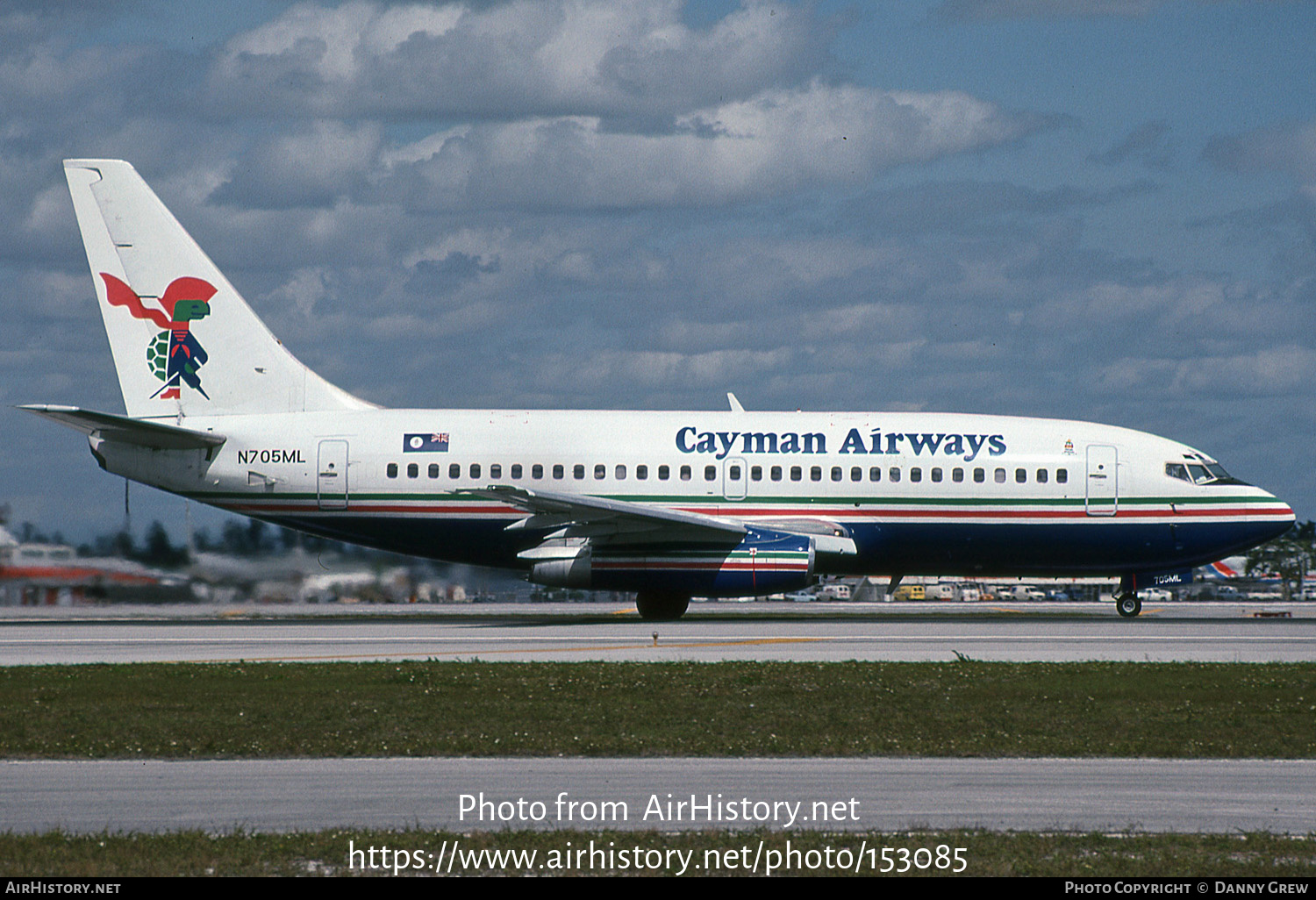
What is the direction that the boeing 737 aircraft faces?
to the viewer's right
